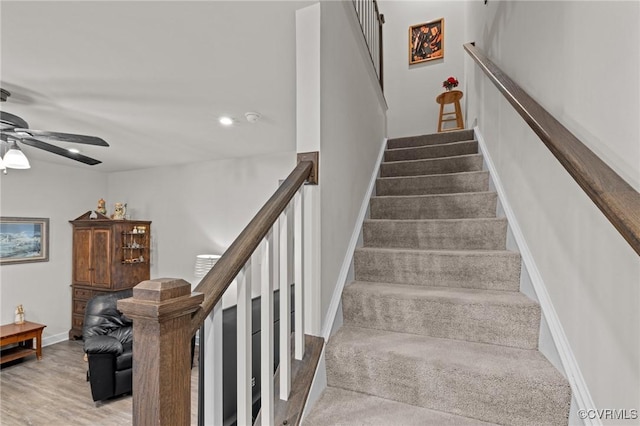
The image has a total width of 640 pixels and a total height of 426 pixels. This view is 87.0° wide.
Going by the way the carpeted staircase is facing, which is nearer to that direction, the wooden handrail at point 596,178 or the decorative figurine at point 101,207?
the wooden handrail

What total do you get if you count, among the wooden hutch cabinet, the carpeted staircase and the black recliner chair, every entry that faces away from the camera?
0

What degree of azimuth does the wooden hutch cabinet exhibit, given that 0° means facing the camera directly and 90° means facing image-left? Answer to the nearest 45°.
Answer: approximately 45°

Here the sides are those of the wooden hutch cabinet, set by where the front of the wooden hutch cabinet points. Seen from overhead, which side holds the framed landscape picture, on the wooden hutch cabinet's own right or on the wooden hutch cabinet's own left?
on the wooden hutch cabinet's own right

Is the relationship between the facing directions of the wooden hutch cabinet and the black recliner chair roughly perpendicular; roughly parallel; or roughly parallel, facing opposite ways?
roughly perpendicular

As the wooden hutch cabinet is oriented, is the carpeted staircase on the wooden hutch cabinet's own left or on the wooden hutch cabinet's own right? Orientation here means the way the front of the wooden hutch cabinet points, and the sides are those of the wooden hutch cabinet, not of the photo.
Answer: on the wooden hutch cabinet's own left

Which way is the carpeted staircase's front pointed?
toward the camera

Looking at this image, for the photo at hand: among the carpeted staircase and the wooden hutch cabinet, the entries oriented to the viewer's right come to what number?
0
